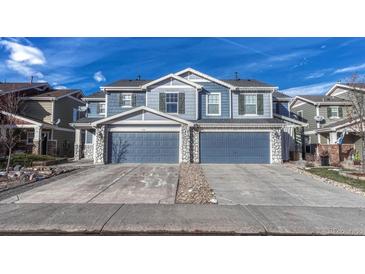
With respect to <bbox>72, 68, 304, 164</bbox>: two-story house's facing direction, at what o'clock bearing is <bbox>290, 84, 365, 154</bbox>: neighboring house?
The neighboring house is roughly at 8 o'clock from the two-story house.

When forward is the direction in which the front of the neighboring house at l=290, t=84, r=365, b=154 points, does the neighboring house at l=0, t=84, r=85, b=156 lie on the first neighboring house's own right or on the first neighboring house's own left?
on the first neighboring house's own right

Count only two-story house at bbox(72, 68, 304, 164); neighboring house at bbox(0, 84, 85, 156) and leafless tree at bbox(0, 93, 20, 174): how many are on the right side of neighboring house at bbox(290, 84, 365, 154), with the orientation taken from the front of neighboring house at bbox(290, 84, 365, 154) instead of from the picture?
3

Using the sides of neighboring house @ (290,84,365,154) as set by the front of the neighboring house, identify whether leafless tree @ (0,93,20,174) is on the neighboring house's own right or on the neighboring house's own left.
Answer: on the neighboring house's own right

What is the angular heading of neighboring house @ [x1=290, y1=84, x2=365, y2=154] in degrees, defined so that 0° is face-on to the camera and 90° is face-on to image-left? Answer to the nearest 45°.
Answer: approximately 315°

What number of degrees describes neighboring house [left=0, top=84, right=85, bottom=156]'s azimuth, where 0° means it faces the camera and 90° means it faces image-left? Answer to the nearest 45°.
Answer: approximately 45°
